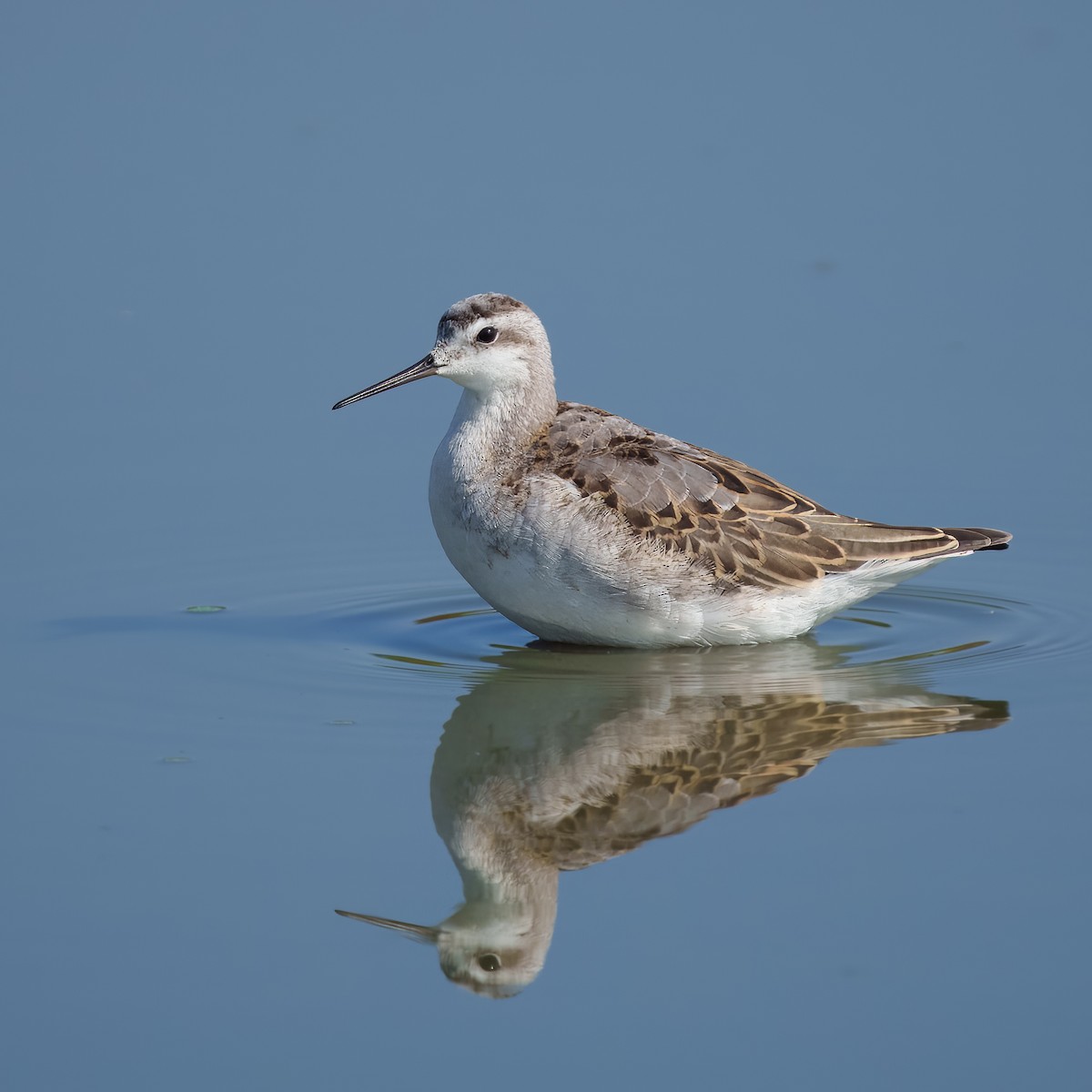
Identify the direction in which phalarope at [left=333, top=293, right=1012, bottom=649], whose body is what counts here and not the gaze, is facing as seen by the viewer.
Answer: to the viewer's left
